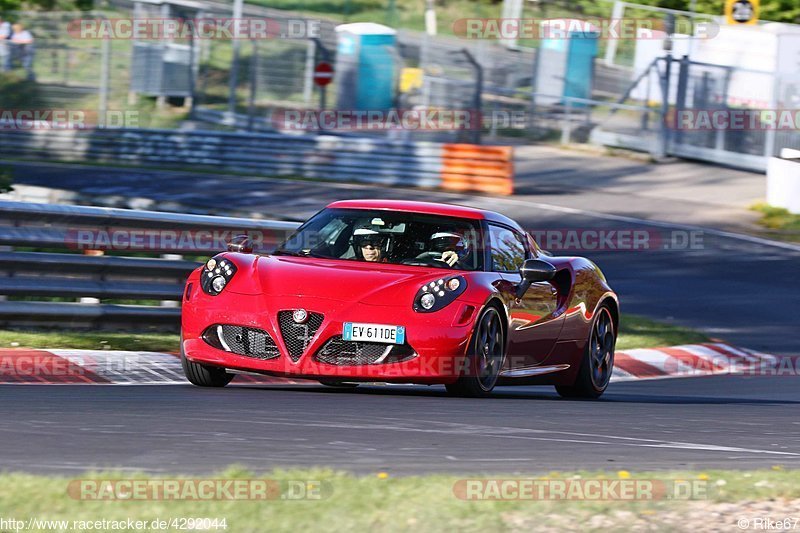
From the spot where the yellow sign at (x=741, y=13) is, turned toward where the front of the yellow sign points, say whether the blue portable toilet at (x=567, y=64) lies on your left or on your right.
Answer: on your right

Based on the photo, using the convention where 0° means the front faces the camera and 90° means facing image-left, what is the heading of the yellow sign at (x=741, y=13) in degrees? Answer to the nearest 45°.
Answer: approximately 0°

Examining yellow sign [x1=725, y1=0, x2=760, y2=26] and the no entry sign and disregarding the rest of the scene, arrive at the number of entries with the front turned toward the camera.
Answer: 2

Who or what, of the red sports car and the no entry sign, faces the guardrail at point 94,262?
the no entry sign

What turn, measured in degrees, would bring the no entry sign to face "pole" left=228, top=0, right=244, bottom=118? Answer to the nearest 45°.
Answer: approximately 135° to its right

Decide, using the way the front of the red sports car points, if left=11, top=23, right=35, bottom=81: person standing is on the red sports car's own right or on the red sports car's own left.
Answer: on the red sports car's own right

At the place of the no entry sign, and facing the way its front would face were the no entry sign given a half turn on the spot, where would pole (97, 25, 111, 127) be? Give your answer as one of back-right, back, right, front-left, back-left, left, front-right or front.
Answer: left

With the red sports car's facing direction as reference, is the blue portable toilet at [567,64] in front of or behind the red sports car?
behind

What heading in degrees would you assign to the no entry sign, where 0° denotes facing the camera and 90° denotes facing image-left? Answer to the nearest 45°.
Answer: approximately 0°

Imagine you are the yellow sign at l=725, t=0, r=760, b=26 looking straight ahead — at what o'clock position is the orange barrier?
The orange barrier is roughly at 1 o'clock from the yellow sign.
